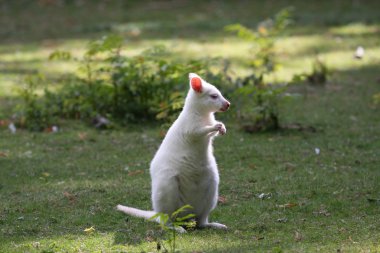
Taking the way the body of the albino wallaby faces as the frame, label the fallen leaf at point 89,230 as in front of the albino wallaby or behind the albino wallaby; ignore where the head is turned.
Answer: behind

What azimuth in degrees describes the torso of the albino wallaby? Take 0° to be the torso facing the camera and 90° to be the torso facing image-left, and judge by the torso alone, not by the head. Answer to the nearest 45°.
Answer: approximately 270°

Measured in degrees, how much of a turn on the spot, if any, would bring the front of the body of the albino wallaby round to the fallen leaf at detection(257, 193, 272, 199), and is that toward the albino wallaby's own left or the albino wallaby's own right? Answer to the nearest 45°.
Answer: approximately 45° to the albino wallaby's own left

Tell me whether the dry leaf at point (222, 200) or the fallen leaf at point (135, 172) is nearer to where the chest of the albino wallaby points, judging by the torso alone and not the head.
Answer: the dry leaf

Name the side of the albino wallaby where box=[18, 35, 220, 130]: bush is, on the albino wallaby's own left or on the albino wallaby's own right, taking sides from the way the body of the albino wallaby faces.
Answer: on the albino wallaby's own left

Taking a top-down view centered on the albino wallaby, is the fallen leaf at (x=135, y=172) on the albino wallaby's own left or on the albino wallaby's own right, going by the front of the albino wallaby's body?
on the albino wallaby's own left

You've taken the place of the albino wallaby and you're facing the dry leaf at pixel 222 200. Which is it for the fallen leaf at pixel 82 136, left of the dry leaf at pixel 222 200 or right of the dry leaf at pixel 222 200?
left

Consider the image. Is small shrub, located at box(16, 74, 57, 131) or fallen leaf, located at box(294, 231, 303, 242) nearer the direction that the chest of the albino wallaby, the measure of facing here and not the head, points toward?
the fallen leaf

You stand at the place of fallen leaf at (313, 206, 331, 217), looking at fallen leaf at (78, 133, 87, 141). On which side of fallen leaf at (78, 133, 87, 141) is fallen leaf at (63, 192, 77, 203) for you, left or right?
left

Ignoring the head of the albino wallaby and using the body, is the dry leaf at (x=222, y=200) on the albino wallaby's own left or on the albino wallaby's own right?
on the albino wallaby's own left
